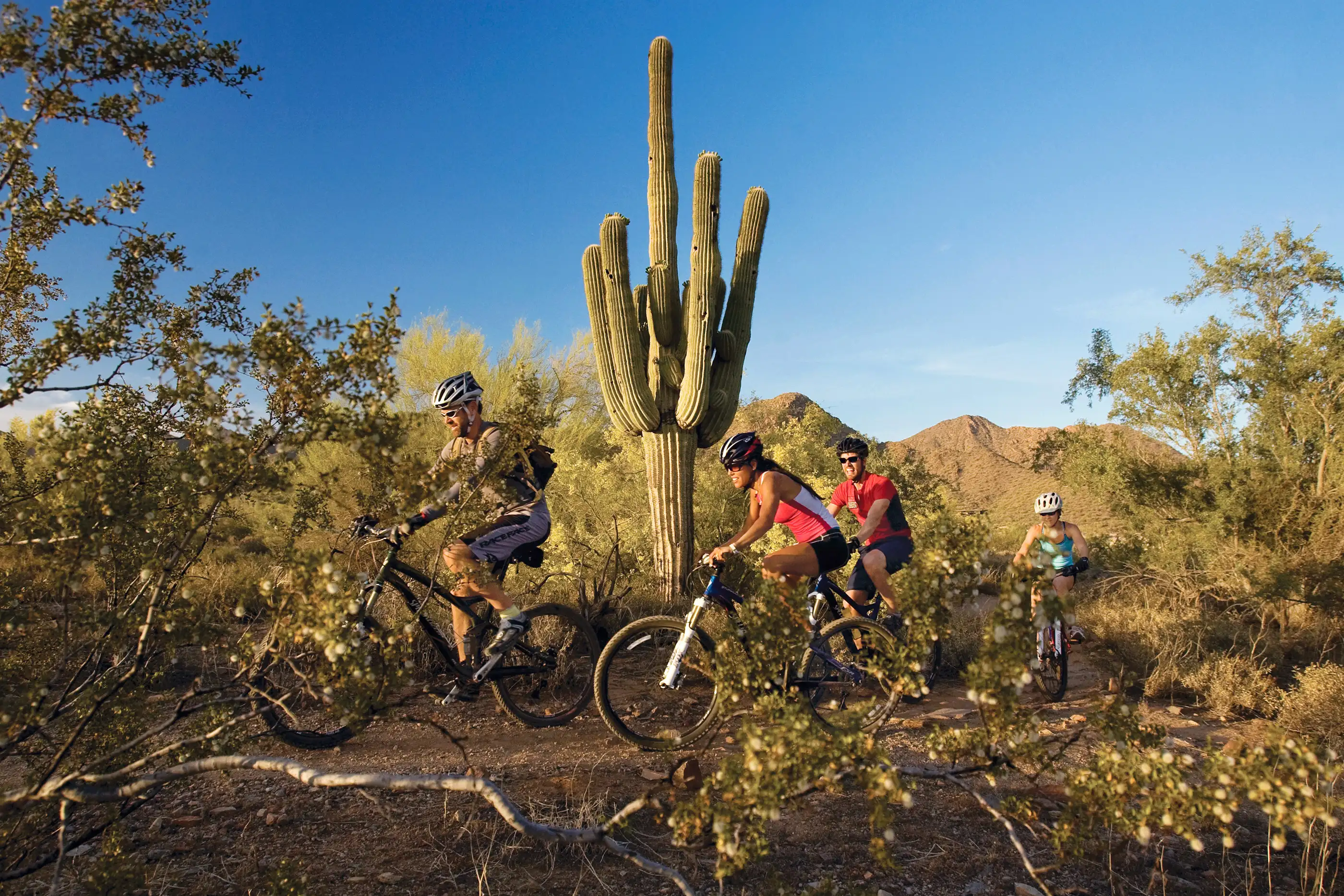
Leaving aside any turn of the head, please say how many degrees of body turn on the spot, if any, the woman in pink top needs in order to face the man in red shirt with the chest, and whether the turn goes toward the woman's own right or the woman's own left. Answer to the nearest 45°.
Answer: approximately 135° to the woman's own right

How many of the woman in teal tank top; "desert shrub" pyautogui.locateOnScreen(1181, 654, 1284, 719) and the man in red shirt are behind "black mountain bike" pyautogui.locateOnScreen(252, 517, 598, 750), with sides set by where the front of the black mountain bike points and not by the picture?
3

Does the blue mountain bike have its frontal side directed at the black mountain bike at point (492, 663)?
yes

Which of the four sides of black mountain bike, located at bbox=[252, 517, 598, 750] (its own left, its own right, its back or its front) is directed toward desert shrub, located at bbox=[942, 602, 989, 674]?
back

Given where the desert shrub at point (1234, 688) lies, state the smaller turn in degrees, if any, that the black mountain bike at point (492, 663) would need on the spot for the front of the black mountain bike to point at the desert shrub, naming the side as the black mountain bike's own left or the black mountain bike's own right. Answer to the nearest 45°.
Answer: approximately 180°

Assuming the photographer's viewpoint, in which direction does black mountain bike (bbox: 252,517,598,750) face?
facing to the left of the viewer

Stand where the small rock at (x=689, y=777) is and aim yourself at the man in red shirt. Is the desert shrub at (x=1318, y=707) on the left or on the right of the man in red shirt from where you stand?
right

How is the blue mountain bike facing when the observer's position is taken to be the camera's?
facing to the left of the viewer

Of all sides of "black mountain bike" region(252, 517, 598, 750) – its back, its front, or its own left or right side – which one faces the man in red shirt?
back

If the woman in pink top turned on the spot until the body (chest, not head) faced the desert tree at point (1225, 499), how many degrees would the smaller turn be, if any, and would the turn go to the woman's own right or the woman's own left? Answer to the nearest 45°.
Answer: approximately 135° to the woman's own right

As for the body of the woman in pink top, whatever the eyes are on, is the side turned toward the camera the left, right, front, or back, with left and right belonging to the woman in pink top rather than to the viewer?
left

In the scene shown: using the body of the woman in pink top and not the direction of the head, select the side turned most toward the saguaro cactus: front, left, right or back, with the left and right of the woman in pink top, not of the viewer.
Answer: right

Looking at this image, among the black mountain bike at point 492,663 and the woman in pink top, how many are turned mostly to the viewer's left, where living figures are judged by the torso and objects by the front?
2

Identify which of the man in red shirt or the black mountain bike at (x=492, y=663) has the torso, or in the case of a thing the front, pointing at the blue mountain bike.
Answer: the man in red shirt

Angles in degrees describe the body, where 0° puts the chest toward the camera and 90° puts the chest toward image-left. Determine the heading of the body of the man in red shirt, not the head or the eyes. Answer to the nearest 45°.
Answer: approximately 45°
